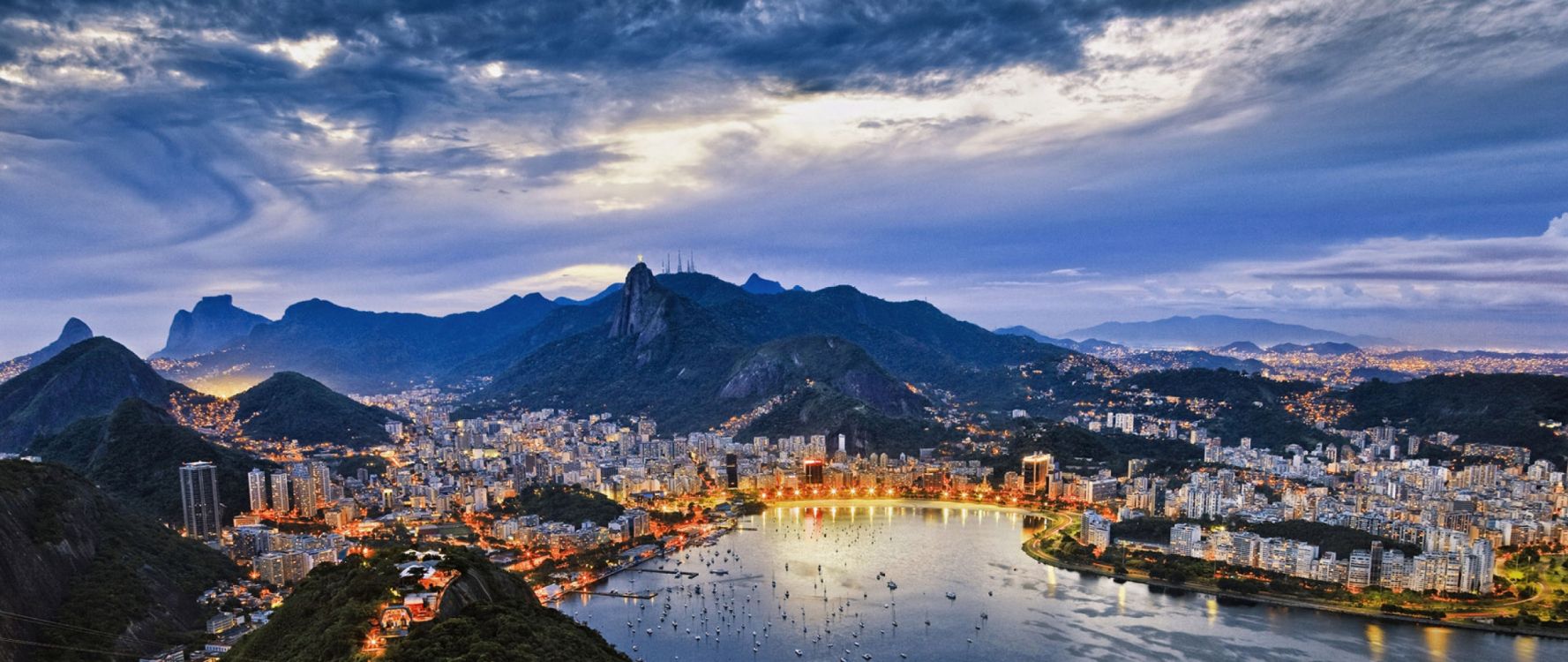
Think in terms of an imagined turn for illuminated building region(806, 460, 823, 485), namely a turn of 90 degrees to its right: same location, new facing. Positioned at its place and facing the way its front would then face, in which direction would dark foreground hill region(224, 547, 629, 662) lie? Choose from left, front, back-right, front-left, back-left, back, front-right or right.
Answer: left

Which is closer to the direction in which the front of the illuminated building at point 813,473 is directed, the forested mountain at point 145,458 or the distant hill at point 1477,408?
the forested mountain

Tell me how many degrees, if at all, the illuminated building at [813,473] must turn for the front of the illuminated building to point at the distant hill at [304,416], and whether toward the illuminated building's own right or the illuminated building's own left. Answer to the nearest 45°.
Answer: approximately 90° to the illuminated building's own right

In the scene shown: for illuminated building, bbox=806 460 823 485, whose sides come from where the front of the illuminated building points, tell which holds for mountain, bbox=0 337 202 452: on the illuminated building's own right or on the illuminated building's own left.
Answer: on the illuminated building's own right

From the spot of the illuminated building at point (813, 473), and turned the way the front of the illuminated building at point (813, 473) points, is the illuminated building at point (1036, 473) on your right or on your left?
on your left

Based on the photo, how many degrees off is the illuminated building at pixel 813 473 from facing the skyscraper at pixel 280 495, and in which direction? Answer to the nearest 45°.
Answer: approximately 45° to its right

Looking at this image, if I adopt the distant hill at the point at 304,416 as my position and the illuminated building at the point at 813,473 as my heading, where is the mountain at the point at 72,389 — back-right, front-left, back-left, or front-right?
back-right

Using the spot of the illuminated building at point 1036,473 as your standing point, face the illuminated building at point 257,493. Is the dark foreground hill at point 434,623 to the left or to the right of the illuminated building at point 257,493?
left

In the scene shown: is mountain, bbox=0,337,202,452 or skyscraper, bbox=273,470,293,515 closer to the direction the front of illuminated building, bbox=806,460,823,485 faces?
the skyscraper

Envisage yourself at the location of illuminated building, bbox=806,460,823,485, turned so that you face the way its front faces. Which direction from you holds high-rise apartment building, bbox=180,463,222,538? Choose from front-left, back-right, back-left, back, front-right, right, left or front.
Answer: front-right

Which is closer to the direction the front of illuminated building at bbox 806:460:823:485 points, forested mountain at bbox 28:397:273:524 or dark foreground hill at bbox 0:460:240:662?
the dark foreground hill

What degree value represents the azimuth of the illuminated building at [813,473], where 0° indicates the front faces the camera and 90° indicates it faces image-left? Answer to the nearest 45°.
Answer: approximately 0°

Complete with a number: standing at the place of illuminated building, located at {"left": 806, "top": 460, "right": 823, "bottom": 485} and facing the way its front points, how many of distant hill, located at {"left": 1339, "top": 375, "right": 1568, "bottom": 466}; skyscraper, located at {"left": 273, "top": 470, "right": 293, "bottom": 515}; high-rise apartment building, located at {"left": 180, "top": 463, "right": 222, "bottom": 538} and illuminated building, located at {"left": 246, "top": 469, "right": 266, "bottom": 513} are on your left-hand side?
1
